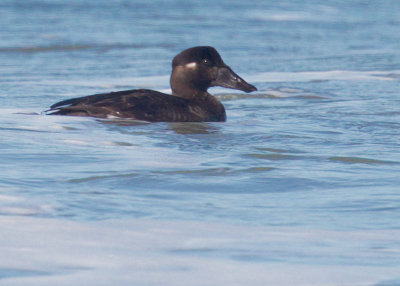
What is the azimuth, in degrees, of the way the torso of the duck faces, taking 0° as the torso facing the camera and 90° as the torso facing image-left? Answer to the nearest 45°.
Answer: approximately 270°
